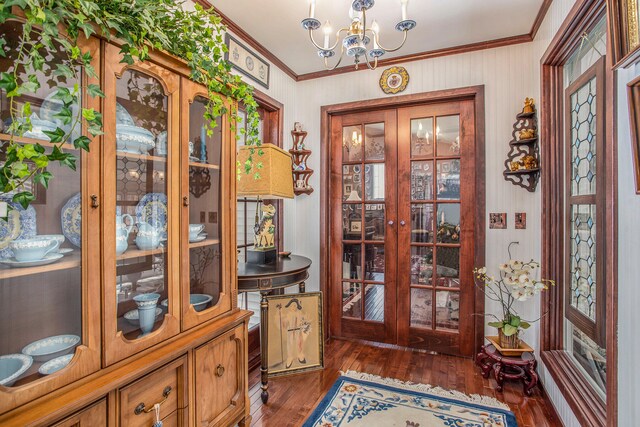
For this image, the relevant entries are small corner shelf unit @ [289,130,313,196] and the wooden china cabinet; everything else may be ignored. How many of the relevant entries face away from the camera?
0

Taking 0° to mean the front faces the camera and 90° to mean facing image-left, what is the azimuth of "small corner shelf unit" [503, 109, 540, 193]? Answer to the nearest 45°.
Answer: approximately 45°

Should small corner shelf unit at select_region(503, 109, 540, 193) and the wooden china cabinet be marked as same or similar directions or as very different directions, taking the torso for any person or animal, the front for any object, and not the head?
very different directions

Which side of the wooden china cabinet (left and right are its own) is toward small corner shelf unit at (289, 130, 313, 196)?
left

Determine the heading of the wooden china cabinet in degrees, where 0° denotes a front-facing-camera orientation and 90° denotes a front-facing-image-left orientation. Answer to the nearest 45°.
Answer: approximately 315°

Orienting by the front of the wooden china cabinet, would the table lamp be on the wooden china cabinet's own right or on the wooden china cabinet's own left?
on the wooden china cabinet's own left

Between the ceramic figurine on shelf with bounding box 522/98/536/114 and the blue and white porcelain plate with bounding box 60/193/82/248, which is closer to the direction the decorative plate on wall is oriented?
the blue and white porcelain plate

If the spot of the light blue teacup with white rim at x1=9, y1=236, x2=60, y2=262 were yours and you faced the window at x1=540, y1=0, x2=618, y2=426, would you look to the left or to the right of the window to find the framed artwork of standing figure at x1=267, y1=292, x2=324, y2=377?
left

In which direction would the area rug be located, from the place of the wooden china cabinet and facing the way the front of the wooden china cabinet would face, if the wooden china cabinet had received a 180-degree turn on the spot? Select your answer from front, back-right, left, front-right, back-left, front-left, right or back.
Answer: back-right

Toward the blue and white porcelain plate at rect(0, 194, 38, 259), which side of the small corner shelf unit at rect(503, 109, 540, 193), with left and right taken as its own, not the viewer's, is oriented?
front

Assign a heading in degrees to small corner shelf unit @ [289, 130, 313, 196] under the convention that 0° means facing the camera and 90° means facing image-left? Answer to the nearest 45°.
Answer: approximately 315°

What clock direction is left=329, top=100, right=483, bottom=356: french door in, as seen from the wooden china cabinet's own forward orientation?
The french door is roughly at 10 o'clock from the wooden china cabinet.
